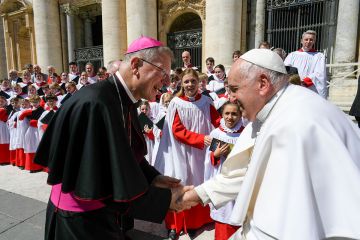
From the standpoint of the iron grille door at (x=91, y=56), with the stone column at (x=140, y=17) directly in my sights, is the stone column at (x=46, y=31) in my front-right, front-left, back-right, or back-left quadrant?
back-right

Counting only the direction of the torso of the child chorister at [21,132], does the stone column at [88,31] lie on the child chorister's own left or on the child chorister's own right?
on the child chorister's own left

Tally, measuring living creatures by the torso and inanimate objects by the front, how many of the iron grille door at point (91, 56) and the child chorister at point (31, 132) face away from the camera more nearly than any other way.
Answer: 0

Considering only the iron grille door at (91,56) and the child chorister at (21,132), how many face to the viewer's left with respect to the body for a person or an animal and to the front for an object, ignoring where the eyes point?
0

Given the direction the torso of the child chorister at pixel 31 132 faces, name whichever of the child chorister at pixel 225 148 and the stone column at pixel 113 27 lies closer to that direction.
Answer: the child chorister

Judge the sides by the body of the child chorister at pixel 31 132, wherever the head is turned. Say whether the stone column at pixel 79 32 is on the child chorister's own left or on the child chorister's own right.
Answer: on the child chorister's own left

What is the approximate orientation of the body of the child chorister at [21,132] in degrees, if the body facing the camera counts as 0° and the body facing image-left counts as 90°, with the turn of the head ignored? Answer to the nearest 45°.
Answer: approximately 315°

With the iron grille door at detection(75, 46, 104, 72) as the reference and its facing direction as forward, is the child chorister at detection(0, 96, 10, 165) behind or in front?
in front
